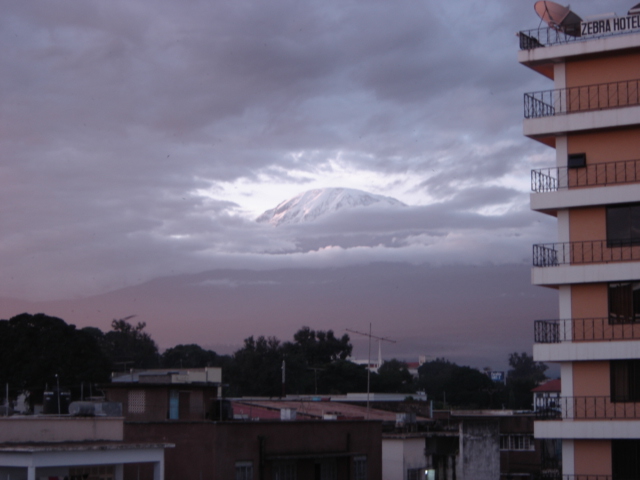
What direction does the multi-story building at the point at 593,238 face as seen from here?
toward the camera

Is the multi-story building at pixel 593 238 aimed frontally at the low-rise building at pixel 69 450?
no

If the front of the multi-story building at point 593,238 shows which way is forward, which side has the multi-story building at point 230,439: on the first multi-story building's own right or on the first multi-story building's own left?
on the first multi-story building's own right

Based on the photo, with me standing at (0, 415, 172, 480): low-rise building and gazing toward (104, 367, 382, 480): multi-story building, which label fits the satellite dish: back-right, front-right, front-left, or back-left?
front-right
